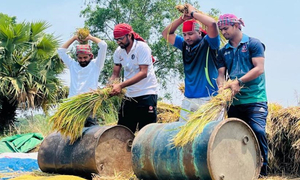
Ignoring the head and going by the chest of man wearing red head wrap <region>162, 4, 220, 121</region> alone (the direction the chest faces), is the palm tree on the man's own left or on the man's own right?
on the man's own right

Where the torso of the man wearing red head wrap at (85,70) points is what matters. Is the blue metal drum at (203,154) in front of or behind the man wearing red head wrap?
in front

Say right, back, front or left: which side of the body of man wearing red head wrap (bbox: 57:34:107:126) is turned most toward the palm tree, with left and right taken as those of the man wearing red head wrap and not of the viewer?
back

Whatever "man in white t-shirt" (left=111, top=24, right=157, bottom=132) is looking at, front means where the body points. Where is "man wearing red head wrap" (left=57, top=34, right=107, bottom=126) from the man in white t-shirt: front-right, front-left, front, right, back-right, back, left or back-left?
right

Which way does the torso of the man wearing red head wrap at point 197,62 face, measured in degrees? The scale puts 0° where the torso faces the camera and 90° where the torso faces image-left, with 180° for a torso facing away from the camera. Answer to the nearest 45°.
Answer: approximately 45°

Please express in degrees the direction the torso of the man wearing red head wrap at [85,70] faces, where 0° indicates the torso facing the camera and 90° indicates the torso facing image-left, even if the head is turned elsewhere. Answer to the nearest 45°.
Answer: approximately 0°

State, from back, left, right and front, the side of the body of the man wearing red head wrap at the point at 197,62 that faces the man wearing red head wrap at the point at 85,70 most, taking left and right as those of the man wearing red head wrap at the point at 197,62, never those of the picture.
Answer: right

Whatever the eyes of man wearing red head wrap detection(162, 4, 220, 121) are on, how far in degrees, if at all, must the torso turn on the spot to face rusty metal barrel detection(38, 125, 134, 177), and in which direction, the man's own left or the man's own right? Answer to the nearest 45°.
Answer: approximately 45° to the man's own right

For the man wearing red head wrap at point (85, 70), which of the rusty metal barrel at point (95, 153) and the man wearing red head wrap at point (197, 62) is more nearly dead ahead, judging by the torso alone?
the rusty metal barrel

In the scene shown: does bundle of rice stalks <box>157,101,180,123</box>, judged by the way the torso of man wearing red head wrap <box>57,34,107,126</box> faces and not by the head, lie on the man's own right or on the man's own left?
on the man's own left

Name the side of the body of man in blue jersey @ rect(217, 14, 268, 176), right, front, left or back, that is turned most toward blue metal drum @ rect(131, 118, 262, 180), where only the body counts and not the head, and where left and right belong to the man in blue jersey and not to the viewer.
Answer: front

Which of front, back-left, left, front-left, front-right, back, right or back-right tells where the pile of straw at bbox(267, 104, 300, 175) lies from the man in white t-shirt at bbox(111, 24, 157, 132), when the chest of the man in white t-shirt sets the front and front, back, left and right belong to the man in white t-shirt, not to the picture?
back-left

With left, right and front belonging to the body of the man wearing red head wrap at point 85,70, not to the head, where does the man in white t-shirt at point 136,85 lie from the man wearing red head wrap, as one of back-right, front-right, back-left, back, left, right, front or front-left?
front-left

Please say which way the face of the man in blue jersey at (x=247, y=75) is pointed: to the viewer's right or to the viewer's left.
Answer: to the viewer's left

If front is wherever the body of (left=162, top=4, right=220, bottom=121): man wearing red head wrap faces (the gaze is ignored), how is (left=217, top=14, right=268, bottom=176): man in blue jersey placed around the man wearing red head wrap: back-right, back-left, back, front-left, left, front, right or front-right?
left
